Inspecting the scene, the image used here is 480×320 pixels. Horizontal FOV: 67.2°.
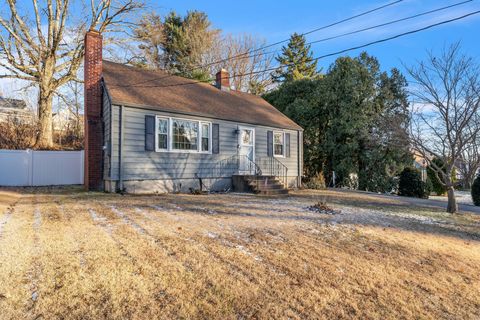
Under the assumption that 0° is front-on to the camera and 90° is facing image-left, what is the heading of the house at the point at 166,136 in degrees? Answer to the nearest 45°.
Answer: approximately 315°

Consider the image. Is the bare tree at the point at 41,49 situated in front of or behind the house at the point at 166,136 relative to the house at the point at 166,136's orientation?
behind

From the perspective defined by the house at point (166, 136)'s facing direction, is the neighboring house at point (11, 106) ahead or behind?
behind

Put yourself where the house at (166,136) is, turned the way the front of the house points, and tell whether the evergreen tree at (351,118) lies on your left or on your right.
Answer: on your left

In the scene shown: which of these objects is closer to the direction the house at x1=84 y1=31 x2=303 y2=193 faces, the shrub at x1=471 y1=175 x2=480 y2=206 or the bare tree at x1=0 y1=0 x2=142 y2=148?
the shrub
